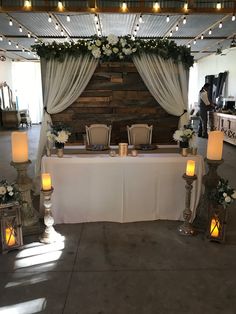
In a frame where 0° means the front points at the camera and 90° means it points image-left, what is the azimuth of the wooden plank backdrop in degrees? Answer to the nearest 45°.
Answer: approximately 0°

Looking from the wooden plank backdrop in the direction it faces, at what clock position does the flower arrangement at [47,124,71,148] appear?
The flower arrangement is roughly at 1 o'clock from the wooden plank backdrop.

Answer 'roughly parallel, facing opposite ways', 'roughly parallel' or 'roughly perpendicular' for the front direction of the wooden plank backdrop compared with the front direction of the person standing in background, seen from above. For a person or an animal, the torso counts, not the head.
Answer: roughly perpendicular
